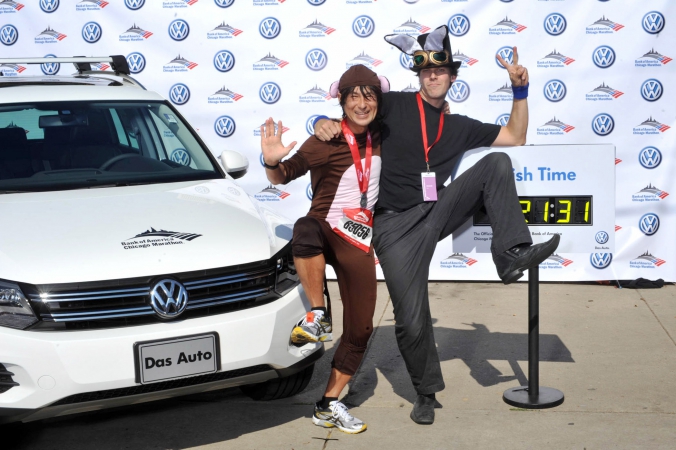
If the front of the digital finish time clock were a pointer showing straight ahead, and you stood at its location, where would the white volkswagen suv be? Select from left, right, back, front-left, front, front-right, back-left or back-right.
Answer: front-right

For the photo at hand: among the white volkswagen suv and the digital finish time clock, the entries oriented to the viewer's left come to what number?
0

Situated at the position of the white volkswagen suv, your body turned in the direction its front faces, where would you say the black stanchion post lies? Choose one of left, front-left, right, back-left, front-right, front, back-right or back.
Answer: front-left

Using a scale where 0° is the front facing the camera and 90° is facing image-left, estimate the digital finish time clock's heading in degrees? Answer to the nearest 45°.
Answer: approximately 0°
